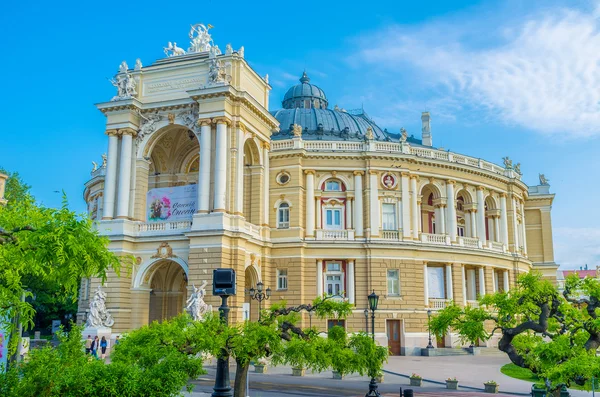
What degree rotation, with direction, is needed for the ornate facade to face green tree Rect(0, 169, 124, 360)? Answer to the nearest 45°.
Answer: approximately 45° to its left

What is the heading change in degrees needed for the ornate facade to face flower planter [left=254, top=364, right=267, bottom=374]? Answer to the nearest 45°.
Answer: approximately 45° to its left

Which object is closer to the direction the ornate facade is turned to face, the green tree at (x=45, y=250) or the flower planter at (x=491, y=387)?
the green tree

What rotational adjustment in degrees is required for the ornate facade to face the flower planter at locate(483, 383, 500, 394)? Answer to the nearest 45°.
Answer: approximately 90° to its left

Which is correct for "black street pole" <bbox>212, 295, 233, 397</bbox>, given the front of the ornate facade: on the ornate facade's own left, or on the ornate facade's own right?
on the ornate facade's own left

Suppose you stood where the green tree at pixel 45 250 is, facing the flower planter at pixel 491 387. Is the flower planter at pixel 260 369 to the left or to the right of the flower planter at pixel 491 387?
left

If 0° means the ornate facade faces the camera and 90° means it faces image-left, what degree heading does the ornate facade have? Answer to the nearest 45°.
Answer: approximately 45°
